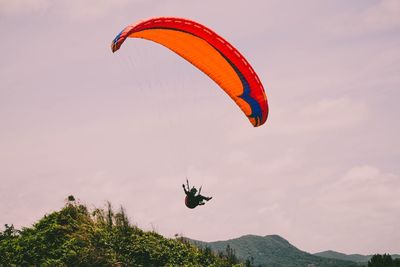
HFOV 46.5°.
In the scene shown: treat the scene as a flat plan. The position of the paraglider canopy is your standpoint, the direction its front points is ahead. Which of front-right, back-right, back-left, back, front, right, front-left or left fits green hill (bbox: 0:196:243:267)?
back

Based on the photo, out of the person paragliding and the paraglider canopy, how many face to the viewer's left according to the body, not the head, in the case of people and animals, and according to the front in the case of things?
0

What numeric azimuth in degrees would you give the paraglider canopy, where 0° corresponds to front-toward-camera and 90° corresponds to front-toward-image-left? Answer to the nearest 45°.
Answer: approximately 315°

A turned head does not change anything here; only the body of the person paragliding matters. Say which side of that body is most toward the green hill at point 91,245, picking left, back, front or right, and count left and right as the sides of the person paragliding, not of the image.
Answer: back

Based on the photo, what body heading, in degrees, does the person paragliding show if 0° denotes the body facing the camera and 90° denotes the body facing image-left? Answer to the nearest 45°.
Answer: approximately 315°
